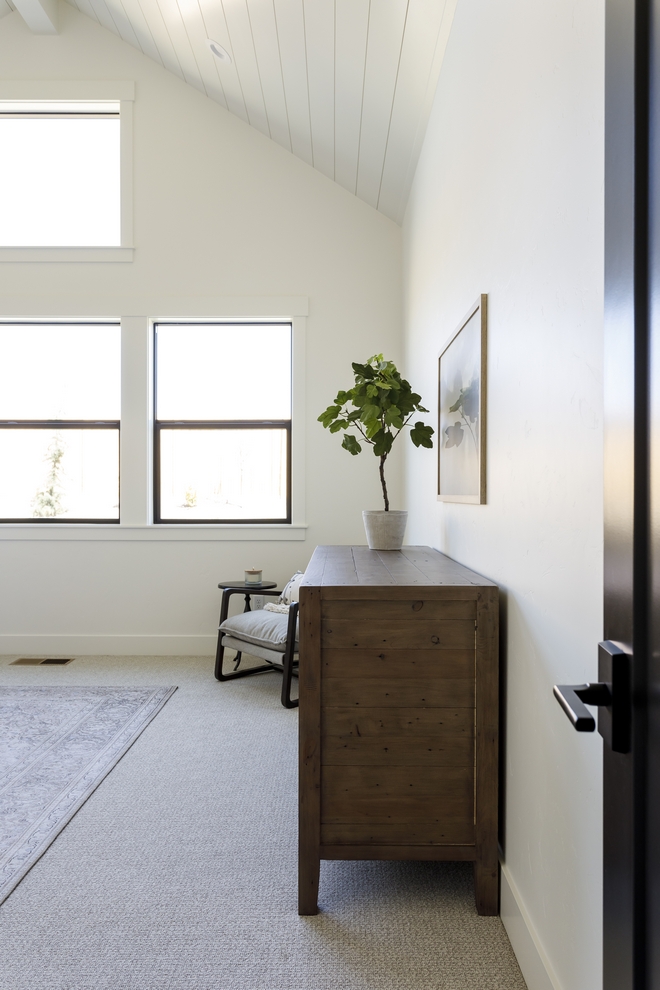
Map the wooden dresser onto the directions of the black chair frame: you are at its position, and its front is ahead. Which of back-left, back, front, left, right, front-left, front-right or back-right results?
front-left

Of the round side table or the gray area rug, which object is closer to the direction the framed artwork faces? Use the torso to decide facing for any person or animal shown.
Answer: the gray area rug

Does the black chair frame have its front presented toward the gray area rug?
yes

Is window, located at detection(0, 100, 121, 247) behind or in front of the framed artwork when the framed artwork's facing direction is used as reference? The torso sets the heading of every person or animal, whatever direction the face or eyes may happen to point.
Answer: in front

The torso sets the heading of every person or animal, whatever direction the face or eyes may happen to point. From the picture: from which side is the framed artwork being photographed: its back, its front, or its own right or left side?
left

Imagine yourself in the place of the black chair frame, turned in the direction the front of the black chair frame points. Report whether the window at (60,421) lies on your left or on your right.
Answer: on your right

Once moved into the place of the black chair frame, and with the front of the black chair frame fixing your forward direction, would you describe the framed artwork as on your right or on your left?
on your left

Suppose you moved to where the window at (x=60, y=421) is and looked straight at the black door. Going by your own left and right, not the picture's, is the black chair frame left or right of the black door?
left

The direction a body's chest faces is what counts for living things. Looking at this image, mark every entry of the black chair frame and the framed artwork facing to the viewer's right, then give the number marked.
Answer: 0

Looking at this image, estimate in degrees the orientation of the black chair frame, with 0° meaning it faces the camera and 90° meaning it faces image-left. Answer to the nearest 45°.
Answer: approximately 45°

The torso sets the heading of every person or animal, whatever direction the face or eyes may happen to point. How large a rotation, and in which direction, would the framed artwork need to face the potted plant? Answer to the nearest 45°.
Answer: approximately 45° to its right
